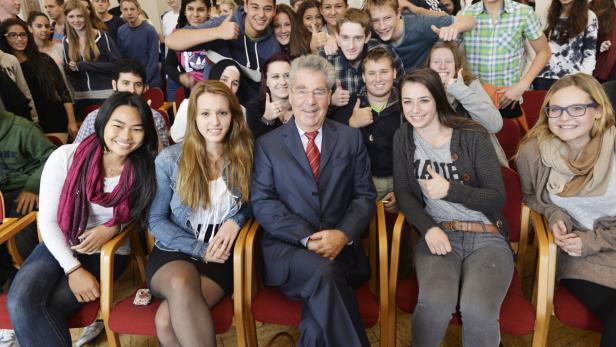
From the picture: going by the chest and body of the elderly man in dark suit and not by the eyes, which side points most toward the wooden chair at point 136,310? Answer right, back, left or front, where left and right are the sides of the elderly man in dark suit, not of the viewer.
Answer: right

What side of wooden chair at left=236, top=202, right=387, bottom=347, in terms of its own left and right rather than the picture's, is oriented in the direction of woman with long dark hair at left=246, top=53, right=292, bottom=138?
back

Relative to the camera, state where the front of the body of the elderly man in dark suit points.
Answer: toward the camera

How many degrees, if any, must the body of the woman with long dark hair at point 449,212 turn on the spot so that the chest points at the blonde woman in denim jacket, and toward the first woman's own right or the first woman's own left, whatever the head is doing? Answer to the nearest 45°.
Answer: approximately 90° to the first woman's own right

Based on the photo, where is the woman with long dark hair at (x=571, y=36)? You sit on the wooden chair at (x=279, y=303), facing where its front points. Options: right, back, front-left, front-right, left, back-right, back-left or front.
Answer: back-left

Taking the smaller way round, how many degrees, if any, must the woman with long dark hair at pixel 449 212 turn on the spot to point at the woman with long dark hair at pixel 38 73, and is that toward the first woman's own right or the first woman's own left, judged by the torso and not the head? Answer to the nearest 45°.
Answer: approximately 90° to the first woman's own right

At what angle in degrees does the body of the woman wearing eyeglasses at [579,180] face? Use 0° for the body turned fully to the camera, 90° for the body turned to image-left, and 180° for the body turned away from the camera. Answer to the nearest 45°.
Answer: approximately 45°

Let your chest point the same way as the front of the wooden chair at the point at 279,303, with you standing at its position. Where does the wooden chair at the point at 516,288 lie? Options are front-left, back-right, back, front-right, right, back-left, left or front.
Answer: left

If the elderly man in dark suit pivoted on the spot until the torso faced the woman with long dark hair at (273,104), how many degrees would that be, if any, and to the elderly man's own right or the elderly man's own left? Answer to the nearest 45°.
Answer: approximately 180°

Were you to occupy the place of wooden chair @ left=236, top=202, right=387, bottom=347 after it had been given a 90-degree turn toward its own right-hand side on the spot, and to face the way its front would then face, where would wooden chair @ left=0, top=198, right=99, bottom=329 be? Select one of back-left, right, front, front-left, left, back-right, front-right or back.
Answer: front

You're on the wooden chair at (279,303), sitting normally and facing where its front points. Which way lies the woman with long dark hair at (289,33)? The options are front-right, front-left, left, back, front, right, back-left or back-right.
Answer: back

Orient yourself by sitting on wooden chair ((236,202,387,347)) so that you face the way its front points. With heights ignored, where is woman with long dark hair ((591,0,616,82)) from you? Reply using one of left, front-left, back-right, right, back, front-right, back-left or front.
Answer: back-left

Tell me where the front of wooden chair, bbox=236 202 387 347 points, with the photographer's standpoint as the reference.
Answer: facing the viewer

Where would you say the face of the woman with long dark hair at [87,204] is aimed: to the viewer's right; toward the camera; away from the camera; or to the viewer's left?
toward the camera

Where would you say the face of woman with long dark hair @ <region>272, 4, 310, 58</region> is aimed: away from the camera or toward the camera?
toward the camera

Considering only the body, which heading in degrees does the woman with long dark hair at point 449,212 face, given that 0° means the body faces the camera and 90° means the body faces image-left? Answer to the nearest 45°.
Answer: approximately 0°

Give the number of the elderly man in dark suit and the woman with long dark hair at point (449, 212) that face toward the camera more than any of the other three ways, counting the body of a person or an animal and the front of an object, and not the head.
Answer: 2
